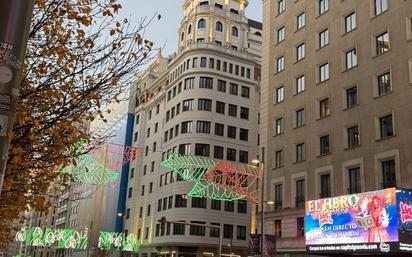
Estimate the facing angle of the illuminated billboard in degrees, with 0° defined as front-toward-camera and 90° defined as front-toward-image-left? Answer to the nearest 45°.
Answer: approximately 45°
